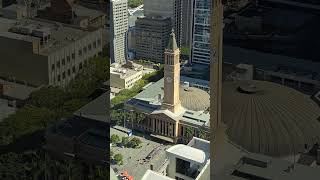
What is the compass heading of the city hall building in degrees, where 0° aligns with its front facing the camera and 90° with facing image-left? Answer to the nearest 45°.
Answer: approximately 45°
